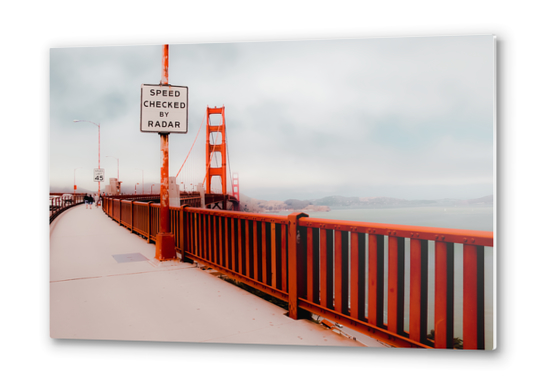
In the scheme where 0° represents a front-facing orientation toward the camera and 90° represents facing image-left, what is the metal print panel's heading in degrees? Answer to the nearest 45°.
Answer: approximately 0°
